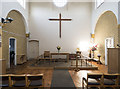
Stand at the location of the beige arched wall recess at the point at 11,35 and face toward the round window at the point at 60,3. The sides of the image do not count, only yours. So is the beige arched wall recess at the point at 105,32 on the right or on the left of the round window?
right

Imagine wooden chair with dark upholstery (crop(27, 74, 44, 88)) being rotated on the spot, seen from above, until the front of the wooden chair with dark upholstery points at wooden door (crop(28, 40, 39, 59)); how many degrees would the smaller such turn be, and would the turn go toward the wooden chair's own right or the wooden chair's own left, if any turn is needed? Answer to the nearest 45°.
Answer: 0° — it already faces it

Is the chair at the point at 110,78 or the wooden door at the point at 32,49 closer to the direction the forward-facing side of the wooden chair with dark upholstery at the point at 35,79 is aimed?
the wooden door

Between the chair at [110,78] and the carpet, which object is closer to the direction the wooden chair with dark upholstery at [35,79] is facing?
the carpet

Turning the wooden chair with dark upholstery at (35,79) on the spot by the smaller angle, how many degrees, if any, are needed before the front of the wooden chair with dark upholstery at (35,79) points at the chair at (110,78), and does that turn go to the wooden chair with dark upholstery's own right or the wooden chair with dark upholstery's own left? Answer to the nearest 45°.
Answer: approximately 90° to the wooden chair with dark upholstery's own right

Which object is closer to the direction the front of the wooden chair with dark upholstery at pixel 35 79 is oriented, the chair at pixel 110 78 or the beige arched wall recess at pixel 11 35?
the beige arched wall recess

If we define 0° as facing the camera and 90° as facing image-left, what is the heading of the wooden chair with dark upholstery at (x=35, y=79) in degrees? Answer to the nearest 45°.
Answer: approximately 180°
